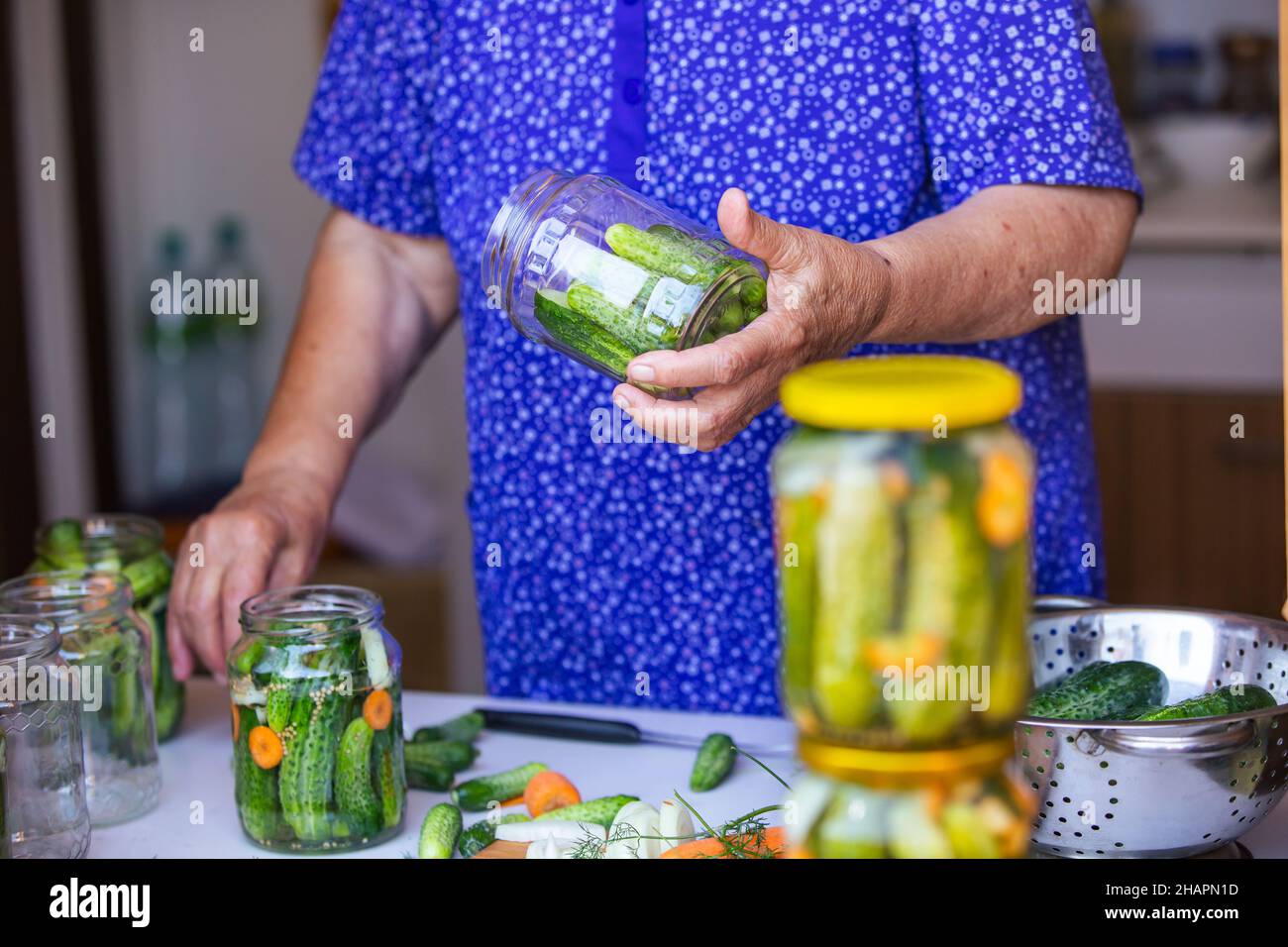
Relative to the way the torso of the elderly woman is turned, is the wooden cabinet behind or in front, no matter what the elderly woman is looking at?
behind

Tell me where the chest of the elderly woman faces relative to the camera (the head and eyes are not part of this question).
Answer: toward the camera

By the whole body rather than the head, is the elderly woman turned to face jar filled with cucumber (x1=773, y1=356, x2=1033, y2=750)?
yes

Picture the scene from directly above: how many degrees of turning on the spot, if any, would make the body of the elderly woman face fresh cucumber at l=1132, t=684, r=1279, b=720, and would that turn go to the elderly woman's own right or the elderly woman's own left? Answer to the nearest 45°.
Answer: approximately 45° to the elderly woman's own left

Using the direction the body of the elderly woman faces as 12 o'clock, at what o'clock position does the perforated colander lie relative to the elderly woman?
The perforated colander is roughly at 11 o'clock from the elderly woman.
